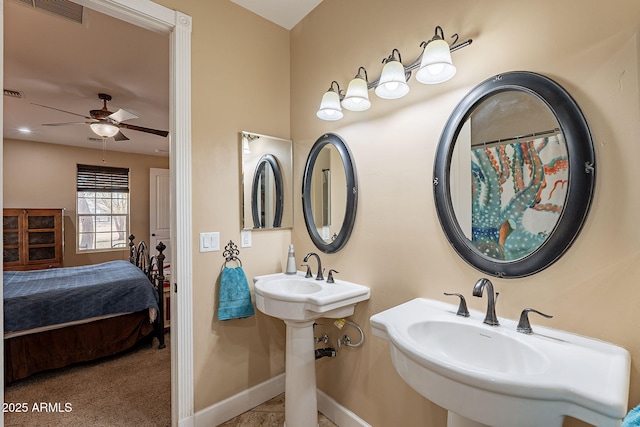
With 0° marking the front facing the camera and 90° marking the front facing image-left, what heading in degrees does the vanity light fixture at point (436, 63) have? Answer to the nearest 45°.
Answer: approximately 45°

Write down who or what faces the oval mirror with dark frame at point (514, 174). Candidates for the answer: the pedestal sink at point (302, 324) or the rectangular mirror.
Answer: the rectangular mirror

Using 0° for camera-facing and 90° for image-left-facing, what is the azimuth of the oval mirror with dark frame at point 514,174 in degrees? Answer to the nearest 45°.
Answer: approximately 45°

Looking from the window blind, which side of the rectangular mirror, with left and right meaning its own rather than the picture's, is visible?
back
